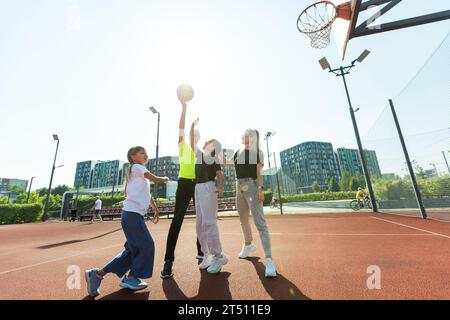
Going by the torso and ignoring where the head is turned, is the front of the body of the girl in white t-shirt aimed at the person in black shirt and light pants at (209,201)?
yes

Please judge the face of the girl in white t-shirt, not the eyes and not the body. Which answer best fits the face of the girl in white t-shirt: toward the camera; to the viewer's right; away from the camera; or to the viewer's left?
to the viewer's right

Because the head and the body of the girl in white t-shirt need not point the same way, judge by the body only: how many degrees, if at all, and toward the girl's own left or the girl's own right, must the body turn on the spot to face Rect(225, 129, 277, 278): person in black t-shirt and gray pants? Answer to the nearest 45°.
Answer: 0° — they already face them

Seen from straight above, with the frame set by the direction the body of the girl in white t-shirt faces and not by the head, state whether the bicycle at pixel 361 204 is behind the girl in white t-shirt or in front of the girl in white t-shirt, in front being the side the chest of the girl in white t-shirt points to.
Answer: in front

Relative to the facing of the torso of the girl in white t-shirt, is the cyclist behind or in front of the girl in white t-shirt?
in front

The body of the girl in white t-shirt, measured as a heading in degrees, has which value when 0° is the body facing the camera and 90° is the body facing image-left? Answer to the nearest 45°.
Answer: approximately 270°

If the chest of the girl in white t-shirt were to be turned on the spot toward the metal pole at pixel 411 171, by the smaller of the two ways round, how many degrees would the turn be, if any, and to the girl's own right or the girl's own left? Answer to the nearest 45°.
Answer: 0° — they already face it
